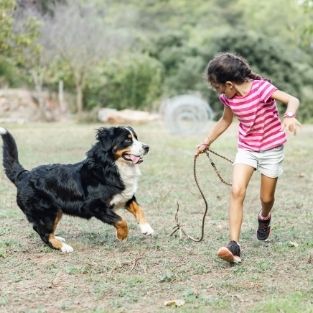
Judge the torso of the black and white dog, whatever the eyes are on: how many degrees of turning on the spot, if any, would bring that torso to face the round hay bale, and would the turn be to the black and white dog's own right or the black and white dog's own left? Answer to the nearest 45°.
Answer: approximately 90° to the black and white dog's own left

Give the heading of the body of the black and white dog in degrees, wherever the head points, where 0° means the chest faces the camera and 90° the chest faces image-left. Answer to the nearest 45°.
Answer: approximately 270°

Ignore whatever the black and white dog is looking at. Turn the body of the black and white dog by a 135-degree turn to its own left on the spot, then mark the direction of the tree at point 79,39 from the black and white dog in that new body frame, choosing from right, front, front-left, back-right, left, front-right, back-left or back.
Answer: front-right

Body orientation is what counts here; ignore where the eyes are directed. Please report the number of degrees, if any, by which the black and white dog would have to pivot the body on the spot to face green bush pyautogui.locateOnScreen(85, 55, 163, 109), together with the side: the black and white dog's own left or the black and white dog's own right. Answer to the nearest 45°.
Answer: approximately 90° to the black and white dog's own left

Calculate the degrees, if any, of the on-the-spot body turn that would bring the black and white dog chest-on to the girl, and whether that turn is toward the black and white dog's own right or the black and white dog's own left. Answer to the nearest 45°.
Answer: approximately 45° to the black and white dog's own right
